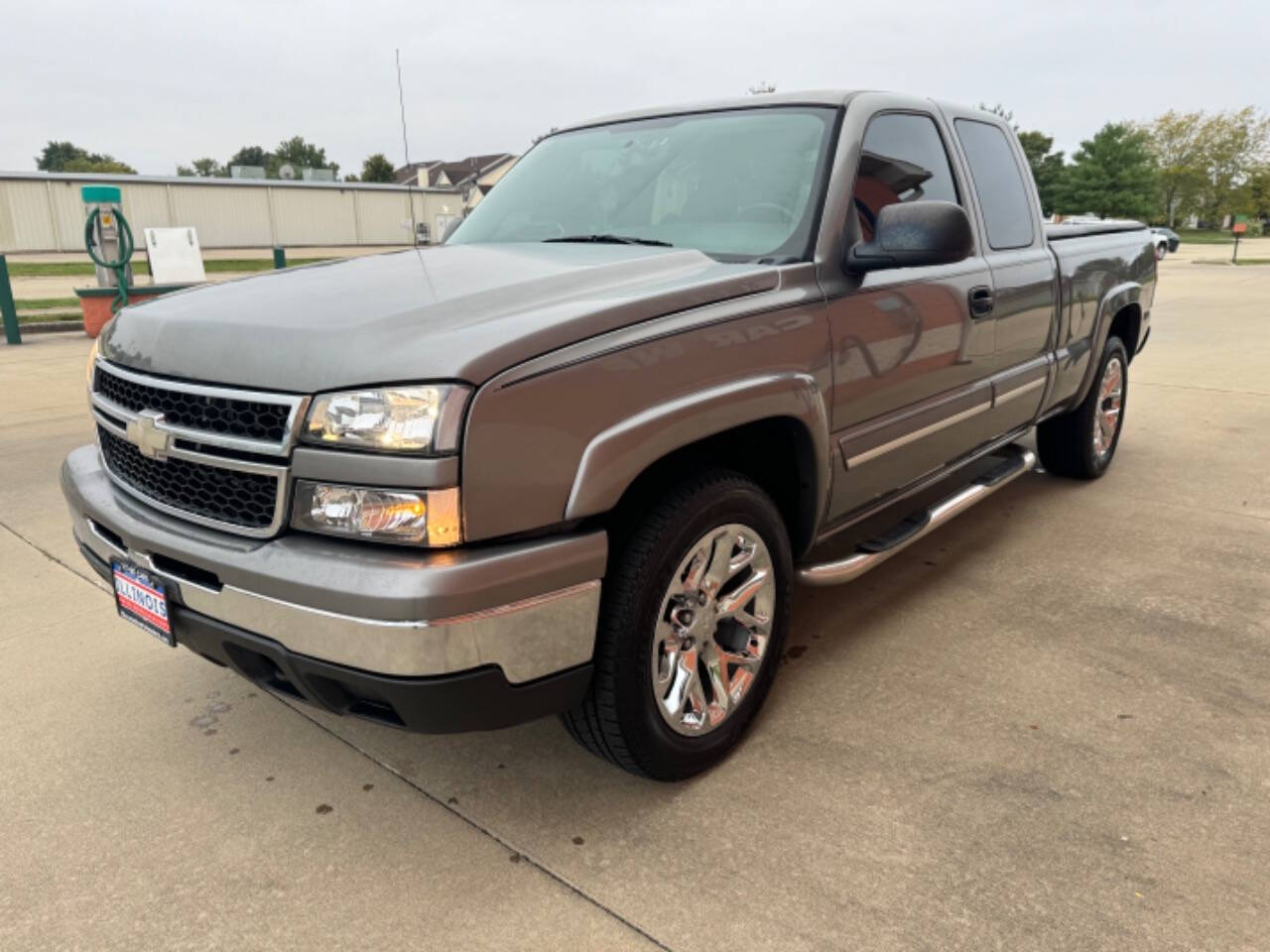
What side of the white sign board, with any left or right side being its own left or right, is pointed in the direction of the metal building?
back

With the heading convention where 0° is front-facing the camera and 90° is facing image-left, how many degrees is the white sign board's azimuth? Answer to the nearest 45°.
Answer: approximately 0°

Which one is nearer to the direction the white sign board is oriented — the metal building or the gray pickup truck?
the gray pickup truck

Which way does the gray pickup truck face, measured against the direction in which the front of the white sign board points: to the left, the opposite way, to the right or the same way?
to the right

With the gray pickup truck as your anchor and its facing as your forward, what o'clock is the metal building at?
The metal building is roughly at 4 o'clock from the gray pickup truck.

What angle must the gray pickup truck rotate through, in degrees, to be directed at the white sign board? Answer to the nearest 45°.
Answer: approximately 90° to its right

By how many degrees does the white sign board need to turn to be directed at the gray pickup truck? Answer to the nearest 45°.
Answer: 0° — it already faces it
